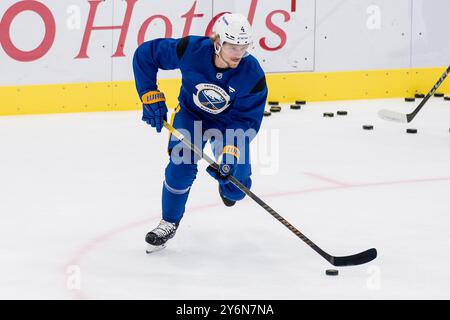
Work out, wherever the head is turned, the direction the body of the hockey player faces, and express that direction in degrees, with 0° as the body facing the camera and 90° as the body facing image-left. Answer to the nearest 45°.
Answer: approximately 0°

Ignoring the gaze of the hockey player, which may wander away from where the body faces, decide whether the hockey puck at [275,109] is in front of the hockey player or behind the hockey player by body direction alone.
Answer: behind

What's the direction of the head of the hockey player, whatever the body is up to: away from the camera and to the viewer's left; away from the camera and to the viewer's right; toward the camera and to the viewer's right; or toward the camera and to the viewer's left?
toward the camera and to the viewer's right
